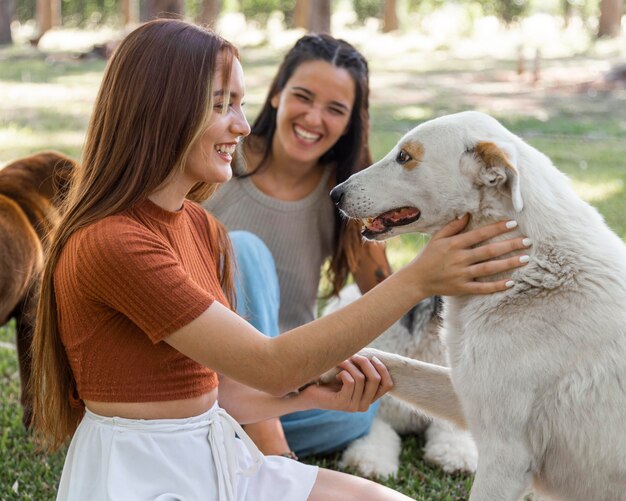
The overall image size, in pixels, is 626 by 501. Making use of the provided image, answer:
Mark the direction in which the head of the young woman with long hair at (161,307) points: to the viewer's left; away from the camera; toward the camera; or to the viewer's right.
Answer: to the viewer's right

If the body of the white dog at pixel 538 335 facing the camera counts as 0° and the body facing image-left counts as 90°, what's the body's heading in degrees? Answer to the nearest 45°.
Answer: approximately 90°

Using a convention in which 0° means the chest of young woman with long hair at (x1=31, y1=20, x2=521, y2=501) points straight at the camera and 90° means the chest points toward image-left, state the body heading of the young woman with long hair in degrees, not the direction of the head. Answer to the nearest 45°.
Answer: approximately 270°

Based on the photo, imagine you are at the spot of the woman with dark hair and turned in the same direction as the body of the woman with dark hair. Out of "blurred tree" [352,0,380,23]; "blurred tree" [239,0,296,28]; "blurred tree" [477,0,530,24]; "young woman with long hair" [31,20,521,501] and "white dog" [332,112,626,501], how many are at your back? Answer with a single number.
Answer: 3

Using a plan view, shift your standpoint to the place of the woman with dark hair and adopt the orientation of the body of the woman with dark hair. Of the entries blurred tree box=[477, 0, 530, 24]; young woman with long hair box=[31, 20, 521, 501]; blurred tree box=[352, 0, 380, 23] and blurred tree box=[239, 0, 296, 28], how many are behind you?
3

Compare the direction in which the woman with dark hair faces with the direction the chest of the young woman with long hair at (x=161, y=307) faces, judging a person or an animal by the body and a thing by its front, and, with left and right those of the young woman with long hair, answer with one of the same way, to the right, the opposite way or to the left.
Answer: to the right

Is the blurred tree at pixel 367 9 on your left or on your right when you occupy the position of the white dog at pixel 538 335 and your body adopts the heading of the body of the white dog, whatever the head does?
on your right

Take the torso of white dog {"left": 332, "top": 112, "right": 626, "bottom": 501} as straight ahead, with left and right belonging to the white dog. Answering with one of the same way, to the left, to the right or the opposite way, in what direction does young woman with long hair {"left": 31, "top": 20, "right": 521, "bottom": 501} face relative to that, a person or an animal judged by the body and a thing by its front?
the opposite way

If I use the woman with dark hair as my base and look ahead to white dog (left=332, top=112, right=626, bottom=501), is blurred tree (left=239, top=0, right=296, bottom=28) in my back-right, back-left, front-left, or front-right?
back-left
